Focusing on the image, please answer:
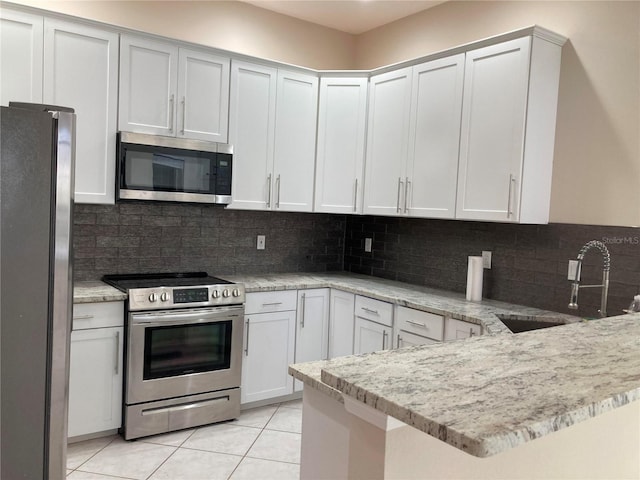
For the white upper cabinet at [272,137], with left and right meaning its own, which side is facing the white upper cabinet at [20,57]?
right

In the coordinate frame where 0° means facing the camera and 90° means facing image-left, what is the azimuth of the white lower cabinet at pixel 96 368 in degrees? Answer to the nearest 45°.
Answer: approximately 315°

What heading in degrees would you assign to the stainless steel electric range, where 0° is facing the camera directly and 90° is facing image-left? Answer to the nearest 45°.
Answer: approximately 315°

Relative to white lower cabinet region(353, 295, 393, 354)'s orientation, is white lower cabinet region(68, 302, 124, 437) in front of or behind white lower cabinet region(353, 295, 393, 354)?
in front

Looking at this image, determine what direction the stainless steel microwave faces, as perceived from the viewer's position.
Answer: facing the viewer and to the right of the viewer

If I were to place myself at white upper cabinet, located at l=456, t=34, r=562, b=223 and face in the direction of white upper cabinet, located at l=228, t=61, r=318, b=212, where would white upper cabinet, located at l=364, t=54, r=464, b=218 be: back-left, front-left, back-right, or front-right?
front-right

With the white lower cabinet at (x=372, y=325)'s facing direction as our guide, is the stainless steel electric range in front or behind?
in front

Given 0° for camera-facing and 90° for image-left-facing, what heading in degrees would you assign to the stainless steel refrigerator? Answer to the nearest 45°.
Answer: approximately 270°

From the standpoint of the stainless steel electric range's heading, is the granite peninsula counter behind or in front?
in front

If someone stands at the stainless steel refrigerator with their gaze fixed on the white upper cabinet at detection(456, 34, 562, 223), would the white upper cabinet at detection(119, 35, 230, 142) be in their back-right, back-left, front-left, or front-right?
front-left

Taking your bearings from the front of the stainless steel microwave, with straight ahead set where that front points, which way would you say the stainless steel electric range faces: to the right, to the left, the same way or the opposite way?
the same way

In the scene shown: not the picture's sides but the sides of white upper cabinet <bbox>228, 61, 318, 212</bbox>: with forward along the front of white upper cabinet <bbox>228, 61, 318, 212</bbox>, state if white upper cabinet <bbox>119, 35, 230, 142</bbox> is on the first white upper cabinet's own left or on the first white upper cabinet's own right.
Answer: on the first white upper cabinet's own right

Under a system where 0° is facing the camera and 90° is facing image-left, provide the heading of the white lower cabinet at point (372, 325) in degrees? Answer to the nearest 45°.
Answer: approximately 45°

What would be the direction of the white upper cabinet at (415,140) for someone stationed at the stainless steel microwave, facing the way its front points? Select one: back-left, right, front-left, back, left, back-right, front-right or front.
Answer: front-left

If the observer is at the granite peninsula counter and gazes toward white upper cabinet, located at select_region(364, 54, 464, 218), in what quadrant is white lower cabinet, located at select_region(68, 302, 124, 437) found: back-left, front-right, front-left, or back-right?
front-left

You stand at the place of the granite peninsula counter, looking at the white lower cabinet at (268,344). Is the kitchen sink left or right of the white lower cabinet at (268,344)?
right
